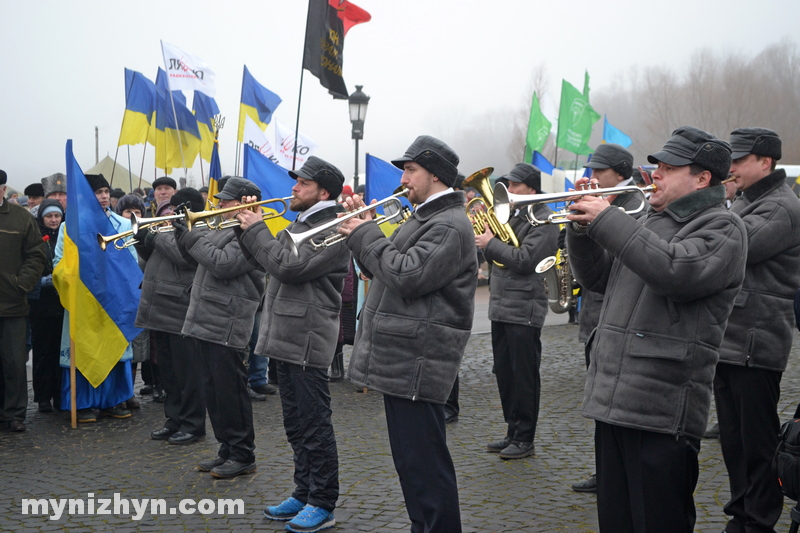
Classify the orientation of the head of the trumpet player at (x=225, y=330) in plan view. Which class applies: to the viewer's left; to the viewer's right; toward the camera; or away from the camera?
to the viewer's left

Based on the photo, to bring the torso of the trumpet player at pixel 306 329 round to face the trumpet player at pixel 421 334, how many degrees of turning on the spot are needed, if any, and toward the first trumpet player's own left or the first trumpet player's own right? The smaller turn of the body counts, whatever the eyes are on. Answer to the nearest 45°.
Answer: approximately 135° to the first trumpet player's own left

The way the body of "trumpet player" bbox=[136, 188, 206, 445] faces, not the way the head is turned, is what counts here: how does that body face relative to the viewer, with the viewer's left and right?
facing to the left of the viewer

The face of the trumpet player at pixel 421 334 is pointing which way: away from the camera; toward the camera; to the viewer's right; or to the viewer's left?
to the viewer's left

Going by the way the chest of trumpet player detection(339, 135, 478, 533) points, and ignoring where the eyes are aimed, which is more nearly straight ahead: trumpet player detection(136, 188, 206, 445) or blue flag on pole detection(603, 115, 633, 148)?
the trumpet player

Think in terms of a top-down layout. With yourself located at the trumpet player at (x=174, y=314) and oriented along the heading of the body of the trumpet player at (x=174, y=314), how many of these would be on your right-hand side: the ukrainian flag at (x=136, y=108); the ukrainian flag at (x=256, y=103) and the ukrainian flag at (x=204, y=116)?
3

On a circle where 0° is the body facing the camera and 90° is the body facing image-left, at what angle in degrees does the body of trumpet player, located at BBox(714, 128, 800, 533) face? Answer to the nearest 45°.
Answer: approximately 90°

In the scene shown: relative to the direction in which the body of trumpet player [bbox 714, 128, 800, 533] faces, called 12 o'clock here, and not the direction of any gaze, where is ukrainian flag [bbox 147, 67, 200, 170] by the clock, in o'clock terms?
The ukrainian flag is roughly at 1 o'clock from the trumpet player.

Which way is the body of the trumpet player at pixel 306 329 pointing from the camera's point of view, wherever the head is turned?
to the viewer's left

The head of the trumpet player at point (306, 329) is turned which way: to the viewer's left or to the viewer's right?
to the viewer's left

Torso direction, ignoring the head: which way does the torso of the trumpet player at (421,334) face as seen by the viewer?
to the viewer's left

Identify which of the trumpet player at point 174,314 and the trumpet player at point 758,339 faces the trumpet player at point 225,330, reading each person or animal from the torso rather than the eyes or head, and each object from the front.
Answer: the trumpet player at point 758,339
